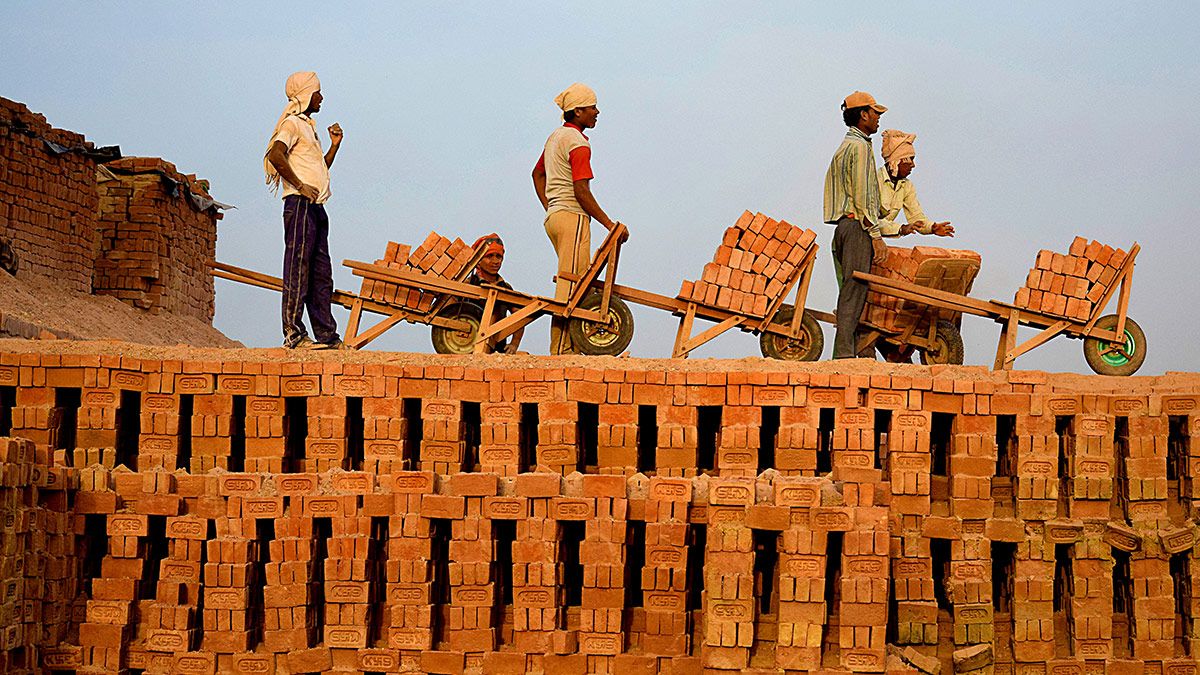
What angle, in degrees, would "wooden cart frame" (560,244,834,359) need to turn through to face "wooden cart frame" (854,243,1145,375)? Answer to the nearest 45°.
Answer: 0° — it already faces it

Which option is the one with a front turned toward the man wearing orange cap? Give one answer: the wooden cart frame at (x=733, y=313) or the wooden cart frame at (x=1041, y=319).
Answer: the wooden cart frame at (x=733, y=313)

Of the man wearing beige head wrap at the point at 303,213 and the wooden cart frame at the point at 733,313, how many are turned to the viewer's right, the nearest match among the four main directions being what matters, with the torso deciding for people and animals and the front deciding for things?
2

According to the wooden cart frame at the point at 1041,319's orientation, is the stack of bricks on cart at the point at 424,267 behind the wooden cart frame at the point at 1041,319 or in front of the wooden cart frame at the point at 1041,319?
behind

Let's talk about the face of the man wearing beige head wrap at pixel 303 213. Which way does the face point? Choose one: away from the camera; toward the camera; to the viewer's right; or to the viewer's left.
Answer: to the viewer's right

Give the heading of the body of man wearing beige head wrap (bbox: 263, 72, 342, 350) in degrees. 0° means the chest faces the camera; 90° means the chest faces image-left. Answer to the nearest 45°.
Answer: approximately 270°

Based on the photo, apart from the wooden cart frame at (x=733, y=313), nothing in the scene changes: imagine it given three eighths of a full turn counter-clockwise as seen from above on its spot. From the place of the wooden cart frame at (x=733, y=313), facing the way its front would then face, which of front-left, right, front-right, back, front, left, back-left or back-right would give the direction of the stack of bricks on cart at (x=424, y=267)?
front-left

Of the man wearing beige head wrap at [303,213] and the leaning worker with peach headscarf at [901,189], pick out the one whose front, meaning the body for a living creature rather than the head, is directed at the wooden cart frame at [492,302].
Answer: the man wearing beige head wrap

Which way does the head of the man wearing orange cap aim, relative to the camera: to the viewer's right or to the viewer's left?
to the viewer's right

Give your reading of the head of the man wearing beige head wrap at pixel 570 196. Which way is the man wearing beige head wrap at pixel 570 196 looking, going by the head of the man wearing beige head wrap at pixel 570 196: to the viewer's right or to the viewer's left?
to the viewer's right

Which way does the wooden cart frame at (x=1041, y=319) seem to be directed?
to the viewer's right

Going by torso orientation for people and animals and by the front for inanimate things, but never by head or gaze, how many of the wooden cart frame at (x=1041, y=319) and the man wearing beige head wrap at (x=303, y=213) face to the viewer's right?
2

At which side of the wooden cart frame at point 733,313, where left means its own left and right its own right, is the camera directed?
right
